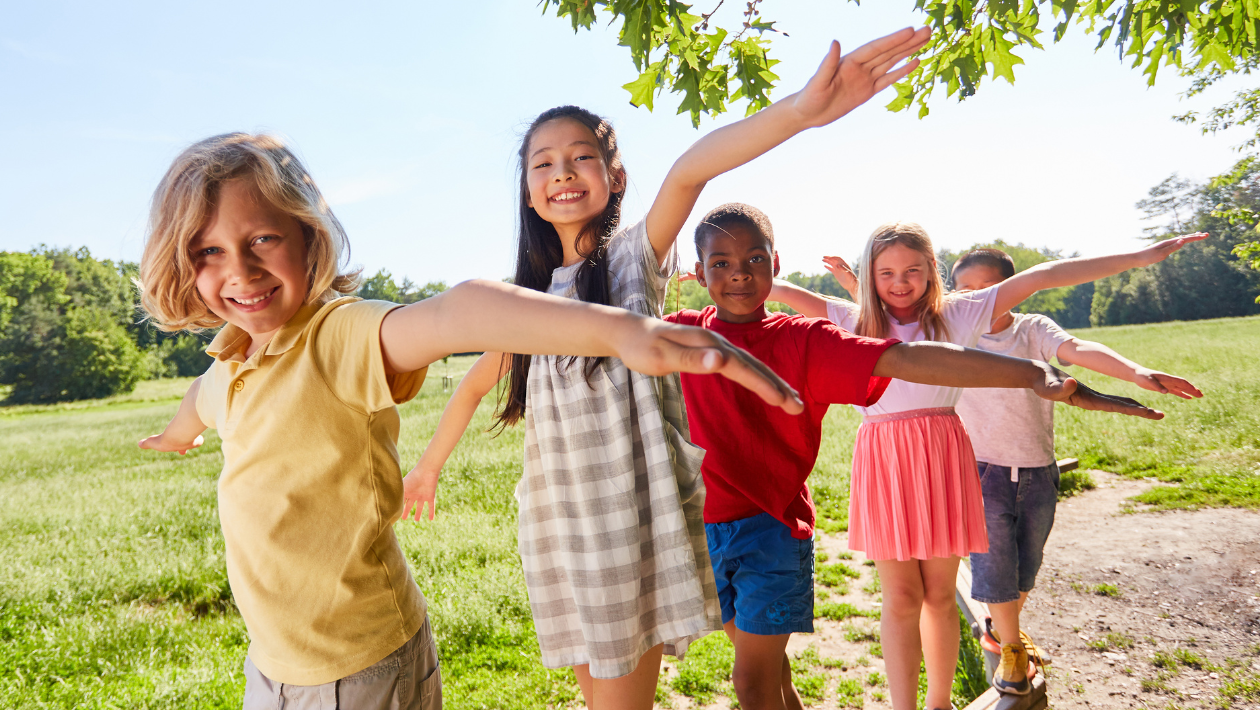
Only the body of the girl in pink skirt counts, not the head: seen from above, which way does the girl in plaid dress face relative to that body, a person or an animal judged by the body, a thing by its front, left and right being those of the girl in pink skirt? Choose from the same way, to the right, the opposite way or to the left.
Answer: the same way

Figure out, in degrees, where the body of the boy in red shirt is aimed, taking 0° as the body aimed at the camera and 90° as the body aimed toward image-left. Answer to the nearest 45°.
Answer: approximately 45°

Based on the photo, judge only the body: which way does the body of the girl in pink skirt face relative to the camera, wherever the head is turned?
toward the camera

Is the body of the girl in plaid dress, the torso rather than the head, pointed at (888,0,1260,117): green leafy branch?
no

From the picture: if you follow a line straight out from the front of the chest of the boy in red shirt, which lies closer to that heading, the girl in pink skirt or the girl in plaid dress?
the girl in plaid dress

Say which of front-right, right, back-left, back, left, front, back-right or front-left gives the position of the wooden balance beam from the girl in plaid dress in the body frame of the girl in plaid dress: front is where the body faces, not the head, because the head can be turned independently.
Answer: back

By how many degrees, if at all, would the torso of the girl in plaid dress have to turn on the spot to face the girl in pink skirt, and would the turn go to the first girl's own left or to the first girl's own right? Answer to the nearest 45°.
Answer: approximately 180°

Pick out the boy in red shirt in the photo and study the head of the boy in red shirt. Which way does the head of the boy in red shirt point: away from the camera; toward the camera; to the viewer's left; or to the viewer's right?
toward the camera

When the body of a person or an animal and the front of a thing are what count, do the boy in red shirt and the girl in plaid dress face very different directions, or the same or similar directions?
same or similar directions

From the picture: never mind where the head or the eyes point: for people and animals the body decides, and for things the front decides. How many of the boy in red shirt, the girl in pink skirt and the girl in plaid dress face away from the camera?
0

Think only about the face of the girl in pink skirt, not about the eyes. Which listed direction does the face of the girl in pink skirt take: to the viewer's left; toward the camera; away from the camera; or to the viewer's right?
toward the camera

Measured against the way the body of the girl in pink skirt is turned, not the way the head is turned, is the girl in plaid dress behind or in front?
in front
